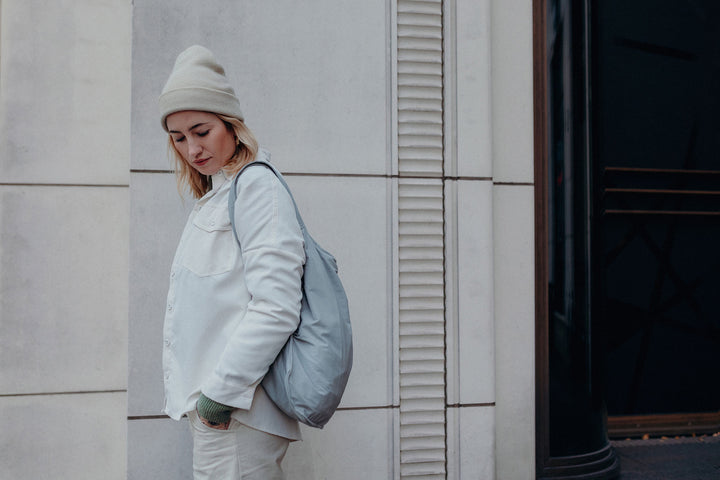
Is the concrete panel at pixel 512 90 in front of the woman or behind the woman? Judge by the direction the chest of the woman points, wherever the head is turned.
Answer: behind

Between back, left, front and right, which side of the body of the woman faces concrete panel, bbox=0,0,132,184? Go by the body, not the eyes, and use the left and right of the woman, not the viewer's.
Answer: right

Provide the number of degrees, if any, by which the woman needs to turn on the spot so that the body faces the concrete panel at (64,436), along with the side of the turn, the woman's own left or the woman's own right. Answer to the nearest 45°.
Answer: approximately 90° to the woman's own right

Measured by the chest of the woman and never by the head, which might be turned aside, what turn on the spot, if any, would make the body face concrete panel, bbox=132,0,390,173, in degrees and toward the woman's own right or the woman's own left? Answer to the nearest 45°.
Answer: approximately 135° to the woman's own right

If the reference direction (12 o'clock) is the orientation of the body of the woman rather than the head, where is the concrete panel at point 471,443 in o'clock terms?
The concrete panel is roughly at 6 o'clock from the woman.

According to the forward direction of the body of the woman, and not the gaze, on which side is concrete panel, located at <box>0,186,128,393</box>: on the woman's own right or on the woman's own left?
on the woman's own right

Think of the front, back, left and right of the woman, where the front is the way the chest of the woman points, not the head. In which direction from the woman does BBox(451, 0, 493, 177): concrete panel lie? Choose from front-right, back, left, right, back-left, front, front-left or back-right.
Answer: back

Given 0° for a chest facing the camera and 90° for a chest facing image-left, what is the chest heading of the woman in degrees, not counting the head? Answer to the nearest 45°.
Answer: approximately 45°

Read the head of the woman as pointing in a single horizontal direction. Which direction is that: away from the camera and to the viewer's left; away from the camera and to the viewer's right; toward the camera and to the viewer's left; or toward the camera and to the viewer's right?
toward the camera and to the viewer's left

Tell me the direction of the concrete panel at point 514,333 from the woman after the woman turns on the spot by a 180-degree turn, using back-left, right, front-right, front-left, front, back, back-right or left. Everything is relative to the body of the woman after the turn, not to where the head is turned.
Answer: front
